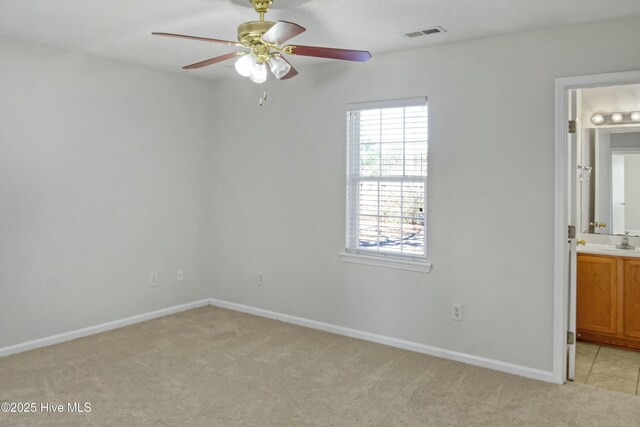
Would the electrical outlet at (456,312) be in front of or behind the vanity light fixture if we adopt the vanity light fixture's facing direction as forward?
in front

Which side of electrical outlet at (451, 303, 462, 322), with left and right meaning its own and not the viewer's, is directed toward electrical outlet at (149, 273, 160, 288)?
right

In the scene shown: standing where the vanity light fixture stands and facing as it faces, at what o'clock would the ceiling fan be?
The ceiling fan is roughly at 1 o'clock from the vanity light fixture.

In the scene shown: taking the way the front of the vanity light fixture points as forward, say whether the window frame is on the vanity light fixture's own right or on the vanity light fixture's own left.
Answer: on the vanity light fixture's own right

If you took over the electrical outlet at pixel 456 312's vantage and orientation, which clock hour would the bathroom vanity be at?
The bathroom vanity is roughly at 8 o'clock from the electrical outlet.

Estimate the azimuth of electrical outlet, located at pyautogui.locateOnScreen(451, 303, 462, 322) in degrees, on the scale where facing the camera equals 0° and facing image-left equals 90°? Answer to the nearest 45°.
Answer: approximately 0°

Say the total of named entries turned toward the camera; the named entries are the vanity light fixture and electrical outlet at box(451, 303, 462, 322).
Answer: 2

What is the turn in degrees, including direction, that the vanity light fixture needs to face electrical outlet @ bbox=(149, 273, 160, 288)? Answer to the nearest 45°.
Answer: approximately 45° to its right

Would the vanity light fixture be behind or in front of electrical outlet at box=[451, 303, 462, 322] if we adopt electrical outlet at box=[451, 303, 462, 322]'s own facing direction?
behind

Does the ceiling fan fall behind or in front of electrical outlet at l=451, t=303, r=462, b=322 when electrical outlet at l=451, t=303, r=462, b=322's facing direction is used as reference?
in front

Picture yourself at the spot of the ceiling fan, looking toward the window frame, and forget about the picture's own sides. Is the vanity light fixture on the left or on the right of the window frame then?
right
